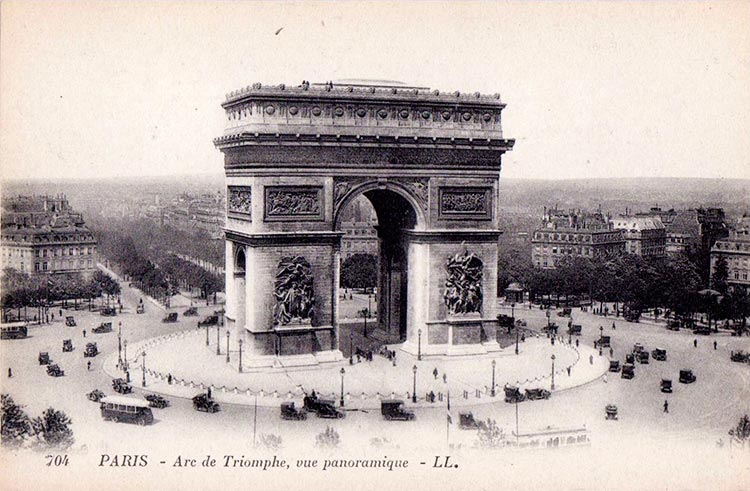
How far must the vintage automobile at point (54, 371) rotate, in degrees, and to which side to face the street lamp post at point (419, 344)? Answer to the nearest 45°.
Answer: approximately 45° to its left

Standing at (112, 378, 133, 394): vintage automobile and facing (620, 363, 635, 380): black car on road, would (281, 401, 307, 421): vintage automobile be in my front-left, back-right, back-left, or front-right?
front-right

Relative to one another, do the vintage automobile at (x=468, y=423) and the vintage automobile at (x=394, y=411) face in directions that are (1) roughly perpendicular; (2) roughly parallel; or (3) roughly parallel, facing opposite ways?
roughly parallel

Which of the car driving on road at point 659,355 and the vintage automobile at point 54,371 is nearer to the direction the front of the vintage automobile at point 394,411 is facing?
the car driving on road

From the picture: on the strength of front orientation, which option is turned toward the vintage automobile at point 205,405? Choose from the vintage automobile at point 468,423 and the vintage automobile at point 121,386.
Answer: the vintage automobile at point 121,386

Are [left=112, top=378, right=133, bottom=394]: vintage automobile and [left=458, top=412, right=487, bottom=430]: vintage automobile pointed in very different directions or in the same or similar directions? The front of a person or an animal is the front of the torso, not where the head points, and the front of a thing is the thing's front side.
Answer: same or similar directions

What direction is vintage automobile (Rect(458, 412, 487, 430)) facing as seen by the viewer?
to the viewer's right

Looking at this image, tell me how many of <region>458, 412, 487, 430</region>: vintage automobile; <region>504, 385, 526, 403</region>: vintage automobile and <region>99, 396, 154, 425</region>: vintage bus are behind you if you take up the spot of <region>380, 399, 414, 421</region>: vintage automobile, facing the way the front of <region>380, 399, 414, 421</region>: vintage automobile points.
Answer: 1

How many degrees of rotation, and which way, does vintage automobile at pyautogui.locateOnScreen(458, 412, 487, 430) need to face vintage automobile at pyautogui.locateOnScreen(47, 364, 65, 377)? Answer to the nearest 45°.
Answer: approximately 180°

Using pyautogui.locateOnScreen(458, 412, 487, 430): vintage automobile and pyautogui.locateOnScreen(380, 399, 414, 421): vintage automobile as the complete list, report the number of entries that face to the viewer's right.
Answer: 2

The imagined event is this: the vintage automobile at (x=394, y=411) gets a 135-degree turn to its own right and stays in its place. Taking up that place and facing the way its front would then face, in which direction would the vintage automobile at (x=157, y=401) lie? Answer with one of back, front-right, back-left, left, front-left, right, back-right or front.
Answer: front-right

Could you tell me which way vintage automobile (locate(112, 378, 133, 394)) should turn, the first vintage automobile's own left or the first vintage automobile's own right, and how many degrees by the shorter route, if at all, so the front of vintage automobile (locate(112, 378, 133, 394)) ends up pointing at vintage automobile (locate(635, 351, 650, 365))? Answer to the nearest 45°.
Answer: approximately 45° to the first vintage automobile's own left

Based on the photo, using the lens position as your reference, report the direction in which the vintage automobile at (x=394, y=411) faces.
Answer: facing to the right of the viewer

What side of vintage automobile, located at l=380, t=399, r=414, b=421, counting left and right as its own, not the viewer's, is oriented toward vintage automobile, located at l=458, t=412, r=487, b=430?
front

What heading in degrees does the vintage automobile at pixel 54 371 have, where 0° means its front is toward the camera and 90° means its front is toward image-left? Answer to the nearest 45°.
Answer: approximately 315°
